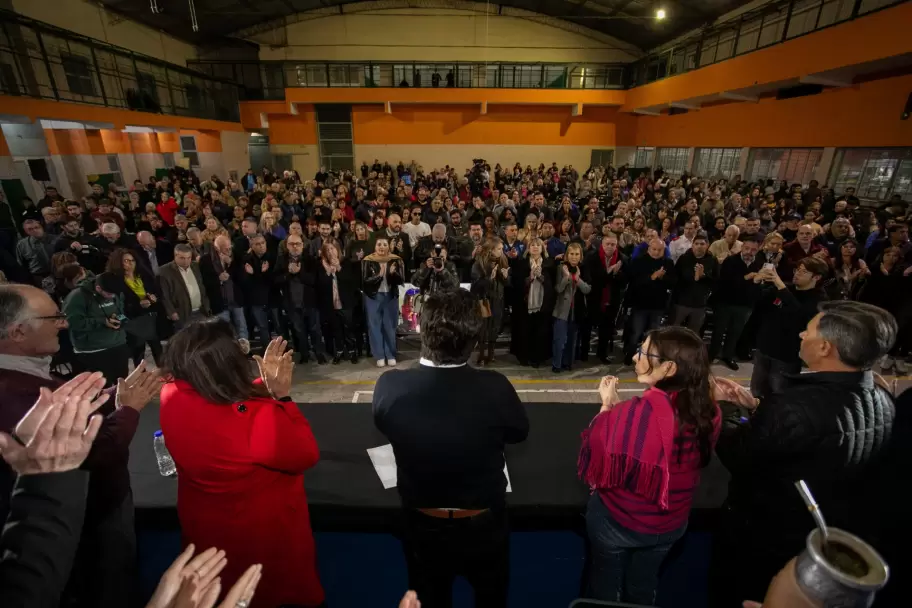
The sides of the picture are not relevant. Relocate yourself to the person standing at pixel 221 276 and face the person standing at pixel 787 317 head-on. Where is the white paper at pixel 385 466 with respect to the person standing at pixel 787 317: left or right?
right

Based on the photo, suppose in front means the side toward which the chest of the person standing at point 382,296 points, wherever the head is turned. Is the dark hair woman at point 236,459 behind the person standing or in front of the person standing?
in front

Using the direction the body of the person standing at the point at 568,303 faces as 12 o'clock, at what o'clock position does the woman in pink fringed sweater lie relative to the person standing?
The woman in pink fringed sweater is roughly at 12 o'clock from the person standing.

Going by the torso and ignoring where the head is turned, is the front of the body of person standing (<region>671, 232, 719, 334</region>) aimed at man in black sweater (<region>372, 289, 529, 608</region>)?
yes

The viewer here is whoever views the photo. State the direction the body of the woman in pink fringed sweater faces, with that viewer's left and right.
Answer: facing away from the viewer and to the left of the viewer

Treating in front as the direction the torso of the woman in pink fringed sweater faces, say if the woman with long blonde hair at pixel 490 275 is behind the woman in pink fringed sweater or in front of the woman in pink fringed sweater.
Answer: in front

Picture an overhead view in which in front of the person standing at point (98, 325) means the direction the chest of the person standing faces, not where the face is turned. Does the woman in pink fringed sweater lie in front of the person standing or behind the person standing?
in front

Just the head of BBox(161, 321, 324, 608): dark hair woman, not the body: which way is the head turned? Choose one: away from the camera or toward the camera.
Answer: away from the camera

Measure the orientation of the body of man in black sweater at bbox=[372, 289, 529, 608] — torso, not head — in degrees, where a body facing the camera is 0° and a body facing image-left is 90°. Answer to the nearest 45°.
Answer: approximately 180°

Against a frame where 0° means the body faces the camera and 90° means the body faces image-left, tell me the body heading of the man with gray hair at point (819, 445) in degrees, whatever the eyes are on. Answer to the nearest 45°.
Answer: approximately 135°

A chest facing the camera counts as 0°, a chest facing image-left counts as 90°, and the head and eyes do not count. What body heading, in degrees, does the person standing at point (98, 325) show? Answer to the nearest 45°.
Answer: approximately 315°
